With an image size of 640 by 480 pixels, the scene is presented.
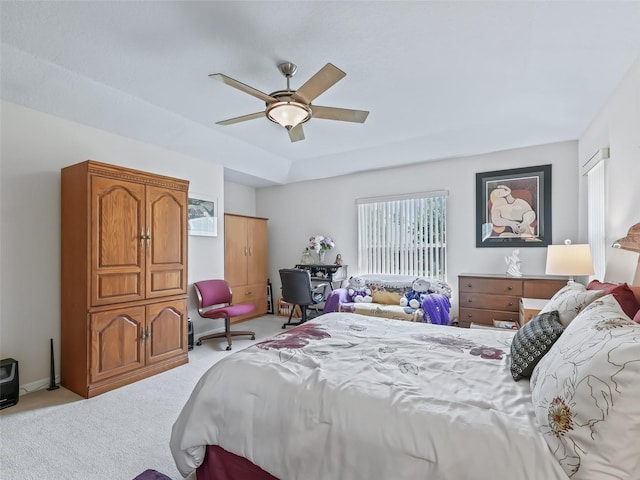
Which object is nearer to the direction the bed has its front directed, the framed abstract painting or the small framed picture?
the small framed picture

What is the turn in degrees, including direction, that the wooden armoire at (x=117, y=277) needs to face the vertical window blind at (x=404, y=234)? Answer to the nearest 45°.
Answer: approximately 45° to its left

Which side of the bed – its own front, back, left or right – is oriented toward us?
left

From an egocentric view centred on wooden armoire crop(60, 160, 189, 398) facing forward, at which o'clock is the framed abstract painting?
The framed abstract painting is roughly at 11 o'clock from the wooden armoire.

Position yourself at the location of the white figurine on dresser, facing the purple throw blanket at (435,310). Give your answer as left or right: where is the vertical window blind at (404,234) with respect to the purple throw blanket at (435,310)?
right

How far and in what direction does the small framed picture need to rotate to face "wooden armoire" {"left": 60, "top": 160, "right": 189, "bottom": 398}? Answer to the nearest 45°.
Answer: approximately 90° to its right

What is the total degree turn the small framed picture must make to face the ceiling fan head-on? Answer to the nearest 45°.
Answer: approximately 45° to its right

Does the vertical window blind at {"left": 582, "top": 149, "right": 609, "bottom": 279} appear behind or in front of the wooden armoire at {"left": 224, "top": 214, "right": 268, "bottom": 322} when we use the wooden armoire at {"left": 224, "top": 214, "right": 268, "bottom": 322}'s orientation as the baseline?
in front

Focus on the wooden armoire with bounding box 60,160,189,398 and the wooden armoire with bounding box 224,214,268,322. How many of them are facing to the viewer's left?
0

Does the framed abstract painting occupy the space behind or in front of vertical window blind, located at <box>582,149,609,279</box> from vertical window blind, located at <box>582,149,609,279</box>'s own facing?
in front

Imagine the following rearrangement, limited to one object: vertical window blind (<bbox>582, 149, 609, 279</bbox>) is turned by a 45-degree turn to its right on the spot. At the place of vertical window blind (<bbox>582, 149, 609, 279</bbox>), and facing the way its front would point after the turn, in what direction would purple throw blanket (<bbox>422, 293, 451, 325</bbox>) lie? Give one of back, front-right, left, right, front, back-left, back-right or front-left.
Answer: front-left

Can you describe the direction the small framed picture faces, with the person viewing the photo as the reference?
facing the viewer and to the right of the viewer

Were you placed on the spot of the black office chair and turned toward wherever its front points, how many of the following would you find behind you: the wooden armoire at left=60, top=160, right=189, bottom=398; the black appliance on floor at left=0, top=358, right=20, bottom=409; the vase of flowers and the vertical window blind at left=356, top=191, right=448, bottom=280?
2

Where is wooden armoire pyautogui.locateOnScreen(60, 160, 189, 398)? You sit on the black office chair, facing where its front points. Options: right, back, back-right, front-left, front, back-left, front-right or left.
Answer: back

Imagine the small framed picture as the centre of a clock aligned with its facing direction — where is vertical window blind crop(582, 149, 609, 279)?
The vertical window blind is roughly at 12 o'clock from the small framed picture.

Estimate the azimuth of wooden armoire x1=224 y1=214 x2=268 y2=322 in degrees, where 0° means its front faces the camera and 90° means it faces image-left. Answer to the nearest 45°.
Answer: approximately 315°

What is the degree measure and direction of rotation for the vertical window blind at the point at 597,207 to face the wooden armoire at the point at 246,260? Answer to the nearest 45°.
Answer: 0° — it already faces it
